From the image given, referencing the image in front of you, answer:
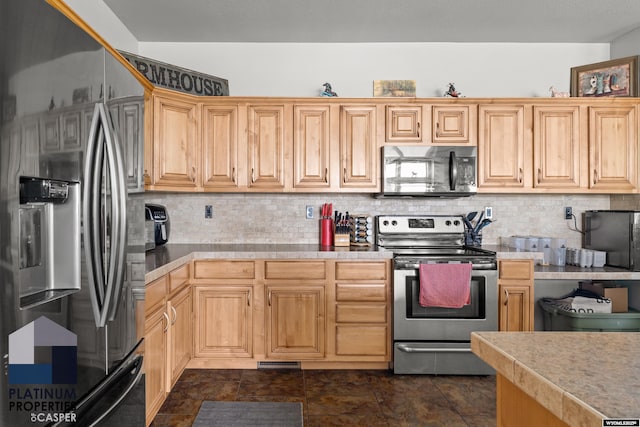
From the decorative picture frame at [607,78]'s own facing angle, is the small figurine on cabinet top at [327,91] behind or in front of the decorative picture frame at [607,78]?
in front

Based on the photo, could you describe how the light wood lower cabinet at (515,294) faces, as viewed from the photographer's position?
facing the viewer

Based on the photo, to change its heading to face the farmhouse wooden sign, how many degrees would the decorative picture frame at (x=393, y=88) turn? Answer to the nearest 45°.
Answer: approximately 90° to its right

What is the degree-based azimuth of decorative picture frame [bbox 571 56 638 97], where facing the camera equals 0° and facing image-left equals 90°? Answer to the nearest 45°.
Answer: approximately 45°

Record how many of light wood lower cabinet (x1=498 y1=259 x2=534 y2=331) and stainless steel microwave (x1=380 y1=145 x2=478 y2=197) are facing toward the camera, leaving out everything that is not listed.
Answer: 2

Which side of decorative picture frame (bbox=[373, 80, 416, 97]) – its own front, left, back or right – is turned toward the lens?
front

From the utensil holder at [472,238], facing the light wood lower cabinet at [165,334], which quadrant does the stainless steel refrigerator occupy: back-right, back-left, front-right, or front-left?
front-left

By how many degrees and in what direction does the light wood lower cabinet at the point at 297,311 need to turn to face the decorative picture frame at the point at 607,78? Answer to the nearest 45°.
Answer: approximately 90° to its left

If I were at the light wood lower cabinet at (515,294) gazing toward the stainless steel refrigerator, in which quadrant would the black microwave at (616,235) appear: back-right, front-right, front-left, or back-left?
back-left

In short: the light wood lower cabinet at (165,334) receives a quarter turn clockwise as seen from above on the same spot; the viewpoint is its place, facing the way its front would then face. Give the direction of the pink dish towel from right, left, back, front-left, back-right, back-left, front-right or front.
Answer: back-left

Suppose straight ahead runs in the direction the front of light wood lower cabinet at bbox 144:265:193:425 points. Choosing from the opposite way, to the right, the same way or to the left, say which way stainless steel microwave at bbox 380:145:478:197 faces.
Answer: to the right

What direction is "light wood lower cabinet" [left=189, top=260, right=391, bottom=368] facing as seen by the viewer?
toward the camera
